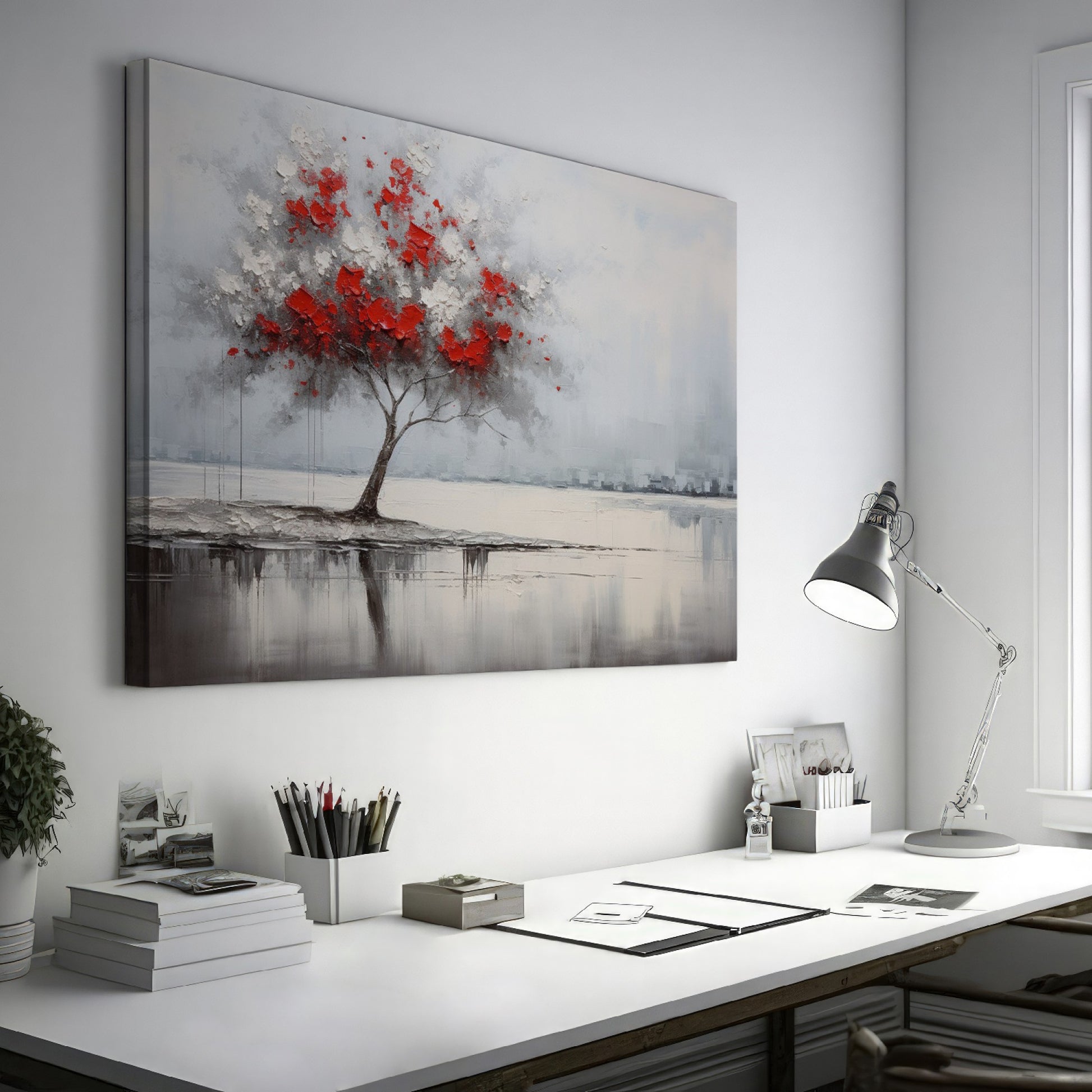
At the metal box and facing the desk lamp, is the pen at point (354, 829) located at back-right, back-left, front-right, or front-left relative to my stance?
back-left

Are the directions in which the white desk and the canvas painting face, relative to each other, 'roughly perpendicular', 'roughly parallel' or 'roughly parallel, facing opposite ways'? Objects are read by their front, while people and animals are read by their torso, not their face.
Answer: roughly parallel

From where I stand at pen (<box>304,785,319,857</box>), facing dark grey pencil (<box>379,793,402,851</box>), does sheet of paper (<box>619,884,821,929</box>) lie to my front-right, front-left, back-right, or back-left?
front-right

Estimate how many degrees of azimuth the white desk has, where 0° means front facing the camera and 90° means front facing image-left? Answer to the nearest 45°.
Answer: approximately 315°

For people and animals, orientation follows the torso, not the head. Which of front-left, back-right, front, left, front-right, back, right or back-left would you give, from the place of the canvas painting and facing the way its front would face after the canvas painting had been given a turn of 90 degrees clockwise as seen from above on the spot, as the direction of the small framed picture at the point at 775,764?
back

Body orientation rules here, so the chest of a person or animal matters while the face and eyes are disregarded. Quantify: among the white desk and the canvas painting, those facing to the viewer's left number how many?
0

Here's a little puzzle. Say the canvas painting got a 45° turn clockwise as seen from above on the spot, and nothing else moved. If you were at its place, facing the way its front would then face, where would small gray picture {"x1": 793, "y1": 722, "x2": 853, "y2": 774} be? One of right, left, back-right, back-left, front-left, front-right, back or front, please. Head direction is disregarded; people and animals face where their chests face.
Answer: back-left

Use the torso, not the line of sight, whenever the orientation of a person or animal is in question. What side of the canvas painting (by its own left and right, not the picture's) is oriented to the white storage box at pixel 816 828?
left
